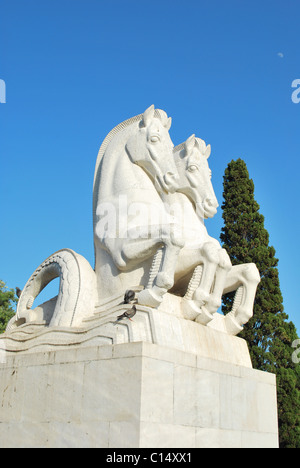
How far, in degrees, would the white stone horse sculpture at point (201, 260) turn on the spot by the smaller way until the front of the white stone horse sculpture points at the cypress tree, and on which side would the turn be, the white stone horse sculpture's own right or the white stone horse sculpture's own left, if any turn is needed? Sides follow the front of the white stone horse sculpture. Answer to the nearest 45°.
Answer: approximately 135° to the white stone horse sculpture's own left

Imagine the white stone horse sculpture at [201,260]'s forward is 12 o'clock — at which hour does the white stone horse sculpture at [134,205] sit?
the white stone horse sculpture at [134,205] is roughly at 3 o'clock from the white stone horse sculpture at [201,260].

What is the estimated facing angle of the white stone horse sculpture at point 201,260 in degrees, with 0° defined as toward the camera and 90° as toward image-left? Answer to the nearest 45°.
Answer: approximately 315°
